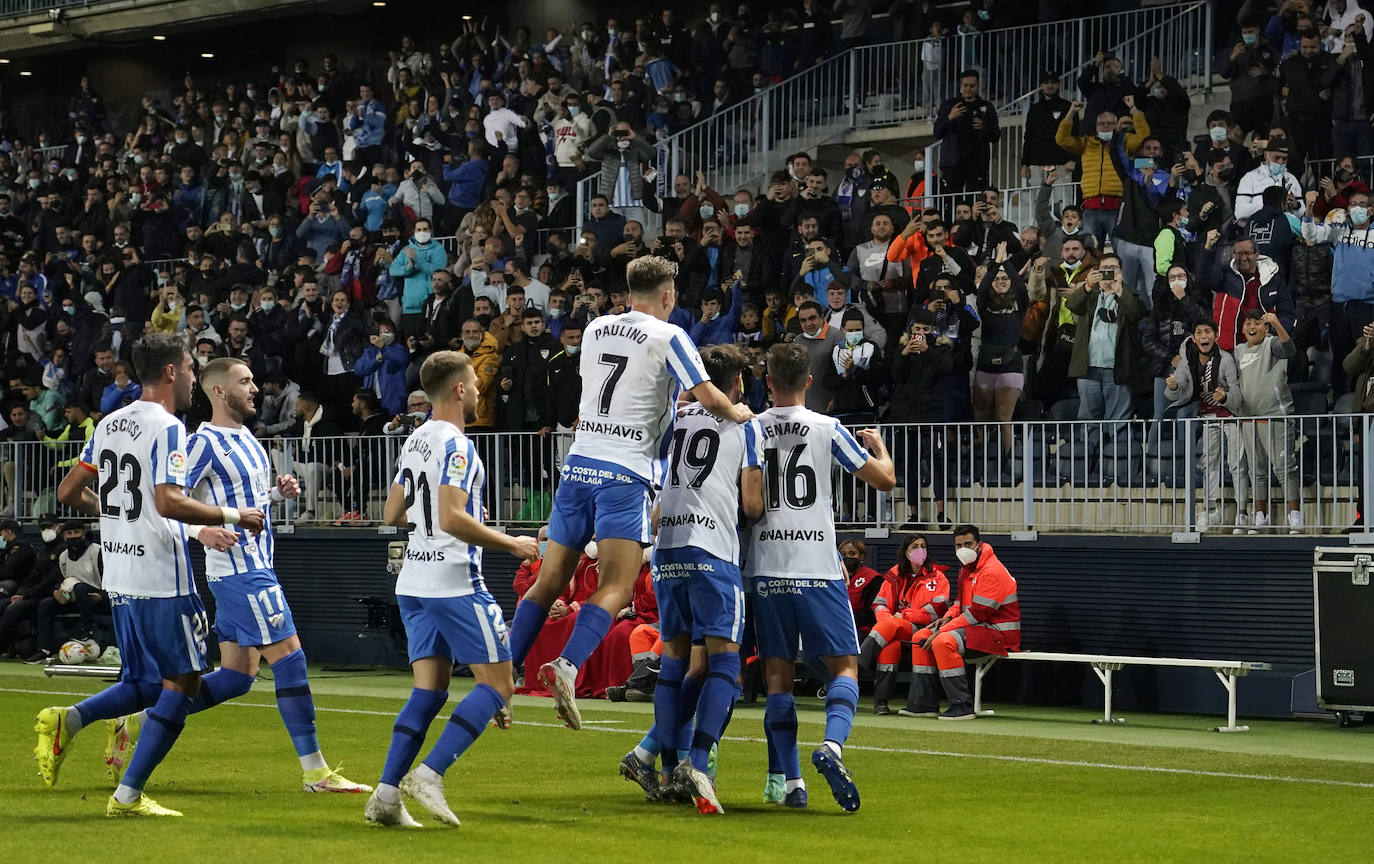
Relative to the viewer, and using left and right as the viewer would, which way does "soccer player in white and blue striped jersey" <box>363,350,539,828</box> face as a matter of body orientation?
facing away from the viewer and to the right of the viewer

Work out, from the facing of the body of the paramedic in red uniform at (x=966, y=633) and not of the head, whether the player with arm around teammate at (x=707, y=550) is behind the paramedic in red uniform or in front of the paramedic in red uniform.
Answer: in front

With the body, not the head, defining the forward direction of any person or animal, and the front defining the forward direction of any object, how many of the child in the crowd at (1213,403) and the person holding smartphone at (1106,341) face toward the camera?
2

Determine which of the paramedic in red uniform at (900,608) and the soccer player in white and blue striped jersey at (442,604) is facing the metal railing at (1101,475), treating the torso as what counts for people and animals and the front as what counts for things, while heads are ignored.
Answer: the soccer player in white and blue striped jersey

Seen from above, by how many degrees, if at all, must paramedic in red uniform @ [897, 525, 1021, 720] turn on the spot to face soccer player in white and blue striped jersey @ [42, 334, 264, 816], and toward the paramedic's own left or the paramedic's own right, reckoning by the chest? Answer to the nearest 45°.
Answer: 0° — they already face them

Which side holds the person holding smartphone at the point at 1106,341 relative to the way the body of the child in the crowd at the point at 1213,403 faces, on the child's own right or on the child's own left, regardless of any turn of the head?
on the child's own right

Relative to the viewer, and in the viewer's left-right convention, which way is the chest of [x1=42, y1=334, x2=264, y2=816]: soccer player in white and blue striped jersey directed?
facing away from the viewer and to the right of the viewer

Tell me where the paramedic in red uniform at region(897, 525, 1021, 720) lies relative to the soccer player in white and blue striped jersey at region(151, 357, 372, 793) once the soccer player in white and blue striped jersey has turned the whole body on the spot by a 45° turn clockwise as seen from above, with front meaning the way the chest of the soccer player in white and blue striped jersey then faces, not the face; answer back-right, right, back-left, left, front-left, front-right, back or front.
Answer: back-left

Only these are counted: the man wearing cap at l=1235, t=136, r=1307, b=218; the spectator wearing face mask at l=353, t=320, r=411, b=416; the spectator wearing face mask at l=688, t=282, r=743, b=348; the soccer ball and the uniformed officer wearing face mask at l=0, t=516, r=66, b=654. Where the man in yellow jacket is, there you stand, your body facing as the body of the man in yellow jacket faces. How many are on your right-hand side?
4

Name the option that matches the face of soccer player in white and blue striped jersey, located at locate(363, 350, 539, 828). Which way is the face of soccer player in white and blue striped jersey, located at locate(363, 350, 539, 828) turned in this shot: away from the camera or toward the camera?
away from the camera

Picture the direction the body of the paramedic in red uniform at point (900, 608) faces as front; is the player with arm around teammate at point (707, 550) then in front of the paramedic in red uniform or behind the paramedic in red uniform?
in front

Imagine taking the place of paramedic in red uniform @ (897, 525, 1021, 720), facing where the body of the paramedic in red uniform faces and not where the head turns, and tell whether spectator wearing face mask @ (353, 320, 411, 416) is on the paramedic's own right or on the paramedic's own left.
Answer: on the paramedic's own right

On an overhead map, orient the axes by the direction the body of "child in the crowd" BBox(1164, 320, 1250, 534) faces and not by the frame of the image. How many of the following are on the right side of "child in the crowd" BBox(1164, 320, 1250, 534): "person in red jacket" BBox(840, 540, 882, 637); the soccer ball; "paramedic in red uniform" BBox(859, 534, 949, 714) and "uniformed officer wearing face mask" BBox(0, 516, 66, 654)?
4

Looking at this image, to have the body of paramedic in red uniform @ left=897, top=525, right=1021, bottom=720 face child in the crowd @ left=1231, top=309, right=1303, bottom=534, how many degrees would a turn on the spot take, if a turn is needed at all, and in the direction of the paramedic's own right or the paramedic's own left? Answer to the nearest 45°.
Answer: approximately 135° to the paramedic's own left
